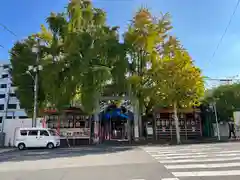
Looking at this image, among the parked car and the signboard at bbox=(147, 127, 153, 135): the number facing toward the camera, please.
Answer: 1

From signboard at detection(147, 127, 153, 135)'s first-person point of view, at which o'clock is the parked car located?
The parked car is roughly at 2 o'clock from the signboard.

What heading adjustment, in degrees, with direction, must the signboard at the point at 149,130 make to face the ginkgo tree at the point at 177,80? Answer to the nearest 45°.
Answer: approximately 45° to its left
